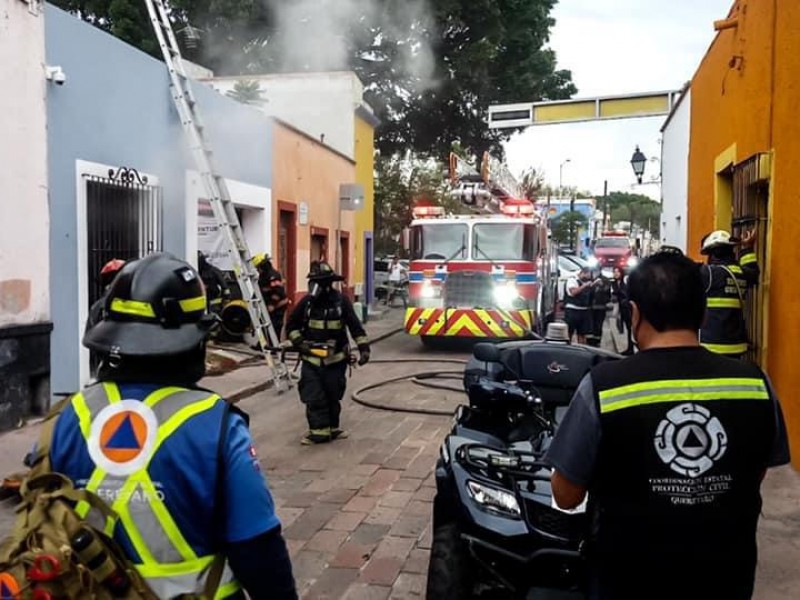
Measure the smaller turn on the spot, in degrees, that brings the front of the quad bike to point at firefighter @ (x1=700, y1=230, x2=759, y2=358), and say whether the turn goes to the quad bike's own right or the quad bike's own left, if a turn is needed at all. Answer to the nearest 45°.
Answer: approximately 135° to the quad bike's own left

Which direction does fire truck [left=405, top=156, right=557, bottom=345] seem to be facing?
toward the camera

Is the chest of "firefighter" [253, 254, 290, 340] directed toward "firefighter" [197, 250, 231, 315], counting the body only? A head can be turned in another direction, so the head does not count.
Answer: yes

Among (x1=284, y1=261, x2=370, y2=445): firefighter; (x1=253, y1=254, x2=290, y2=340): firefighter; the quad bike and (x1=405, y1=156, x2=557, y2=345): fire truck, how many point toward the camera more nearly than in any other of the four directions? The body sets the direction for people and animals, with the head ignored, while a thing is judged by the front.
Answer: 3

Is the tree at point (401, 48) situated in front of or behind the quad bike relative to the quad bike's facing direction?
behind

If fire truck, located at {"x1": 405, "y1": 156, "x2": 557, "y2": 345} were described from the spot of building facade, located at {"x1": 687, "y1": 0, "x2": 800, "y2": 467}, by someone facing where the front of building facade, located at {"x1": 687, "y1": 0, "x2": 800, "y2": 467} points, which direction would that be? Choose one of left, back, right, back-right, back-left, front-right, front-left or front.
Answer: right

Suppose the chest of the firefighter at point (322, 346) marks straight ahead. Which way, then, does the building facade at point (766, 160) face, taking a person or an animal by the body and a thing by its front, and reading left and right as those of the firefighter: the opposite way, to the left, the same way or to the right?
to the right

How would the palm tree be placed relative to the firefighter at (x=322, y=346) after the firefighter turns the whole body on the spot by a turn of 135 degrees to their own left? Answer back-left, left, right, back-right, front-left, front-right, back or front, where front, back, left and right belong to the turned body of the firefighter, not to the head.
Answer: front-left

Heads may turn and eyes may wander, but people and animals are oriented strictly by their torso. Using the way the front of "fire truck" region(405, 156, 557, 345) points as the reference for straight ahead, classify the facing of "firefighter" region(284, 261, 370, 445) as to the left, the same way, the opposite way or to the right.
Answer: the same way

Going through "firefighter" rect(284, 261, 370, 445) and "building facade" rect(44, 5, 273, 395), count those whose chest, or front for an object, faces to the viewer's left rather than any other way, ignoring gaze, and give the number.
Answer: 0

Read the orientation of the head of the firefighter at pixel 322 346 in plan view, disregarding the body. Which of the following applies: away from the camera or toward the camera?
toward the camera

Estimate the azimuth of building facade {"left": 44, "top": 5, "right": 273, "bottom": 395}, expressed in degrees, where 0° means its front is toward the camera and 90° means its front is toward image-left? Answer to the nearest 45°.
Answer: approximately 315°

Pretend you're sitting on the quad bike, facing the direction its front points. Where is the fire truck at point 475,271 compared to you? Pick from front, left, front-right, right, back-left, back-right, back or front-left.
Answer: back

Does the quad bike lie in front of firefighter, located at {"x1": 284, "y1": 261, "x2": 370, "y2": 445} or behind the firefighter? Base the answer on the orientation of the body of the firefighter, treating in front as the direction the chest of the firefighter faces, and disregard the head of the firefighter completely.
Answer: in front
